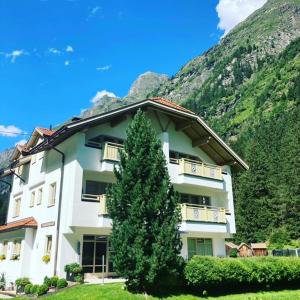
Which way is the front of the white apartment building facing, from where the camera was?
facing the viewer and to the right of the viewer

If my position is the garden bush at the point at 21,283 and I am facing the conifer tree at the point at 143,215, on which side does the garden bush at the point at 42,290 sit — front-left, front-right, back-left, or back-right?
front-right

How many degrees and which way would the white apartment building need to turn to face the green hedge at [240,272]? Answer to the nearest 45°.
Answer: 0° — it already faces it
